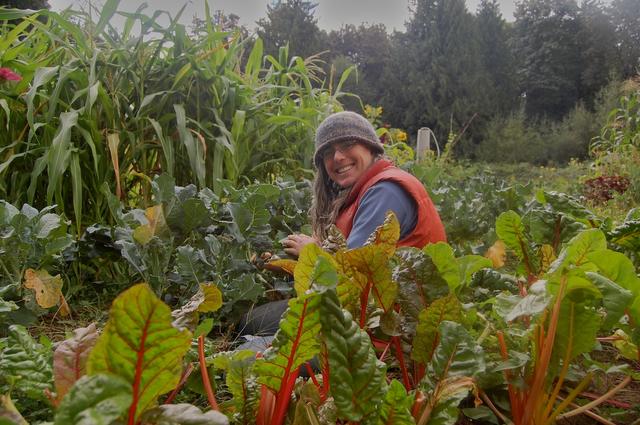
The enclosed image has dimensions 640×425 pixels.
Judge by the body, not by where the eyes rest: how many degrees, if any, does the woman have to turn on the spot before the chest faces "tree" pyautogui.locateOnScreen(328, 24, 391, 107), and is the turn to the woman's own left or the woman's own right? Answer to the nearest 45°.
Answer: approximately 90° to the woman's own right

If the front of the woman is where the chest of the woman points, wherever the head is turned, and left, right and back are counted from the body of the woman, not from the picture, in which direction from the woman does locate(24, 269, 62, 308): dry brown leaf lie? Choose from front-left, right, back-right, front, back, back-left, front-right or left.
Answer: front-left

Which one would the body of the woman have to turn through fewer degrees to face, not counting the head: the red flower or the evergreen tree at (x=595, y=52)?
the red flower

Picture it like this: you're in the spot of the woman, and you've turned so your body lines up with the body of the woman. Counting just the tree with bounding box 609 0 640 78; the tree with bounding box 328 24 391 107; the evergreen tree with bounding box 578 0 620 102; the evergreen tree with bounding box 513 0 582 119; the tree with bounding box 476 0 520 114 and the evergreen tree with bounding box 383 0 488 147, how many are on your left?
0

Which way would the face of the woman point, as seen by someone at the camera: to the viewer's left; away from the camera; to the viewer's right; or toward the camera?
toward the camera

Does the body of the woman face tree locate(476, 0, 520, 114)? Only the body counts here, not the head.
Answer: no

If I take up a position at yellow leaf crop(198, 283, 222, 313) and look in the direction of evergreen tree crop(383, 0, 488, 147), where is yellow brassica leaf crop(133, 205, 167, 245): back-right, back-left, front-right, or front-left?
front-left

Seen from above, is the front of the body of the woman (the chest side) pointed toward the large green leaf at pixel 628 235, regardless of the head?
no

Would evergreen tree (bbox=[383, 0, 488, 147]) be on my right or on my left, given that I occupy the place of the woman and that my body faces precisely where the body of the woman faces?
on my right

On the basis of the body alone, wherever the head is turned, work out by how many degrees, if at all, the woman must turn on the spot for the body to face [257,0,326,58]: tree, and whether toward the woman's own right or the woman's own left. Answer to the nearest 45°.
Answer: approximately 90° to the woman's own right

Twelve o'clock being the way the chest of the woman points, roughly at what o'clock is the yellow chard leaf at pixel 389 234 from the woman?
The yellow chard leaf is roughly at 9 o'clock from the woman.

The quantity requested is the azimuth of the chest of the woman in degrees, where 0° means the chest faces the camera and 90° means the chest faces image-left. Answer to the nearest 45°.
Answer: approximately 90°

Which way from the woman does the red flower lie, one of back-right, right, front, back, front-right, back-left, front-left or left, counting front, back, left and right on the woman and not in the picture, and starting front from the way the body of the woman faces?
front
